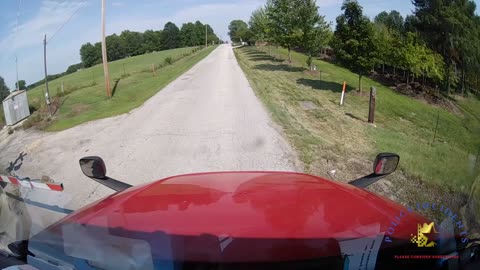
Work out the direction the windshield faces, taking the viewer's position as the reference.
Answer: facing away from the viewer

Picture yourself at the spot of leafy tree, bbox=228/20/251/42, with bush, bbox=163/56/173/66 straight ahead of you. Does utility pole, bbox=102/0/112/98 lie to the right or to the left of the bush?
left

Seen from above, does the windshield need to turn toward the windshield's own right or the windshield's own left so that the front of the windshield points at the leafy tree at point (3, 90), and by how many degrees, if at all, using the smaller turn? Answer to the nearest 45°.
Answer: approximately 90° to the windshield's own left
